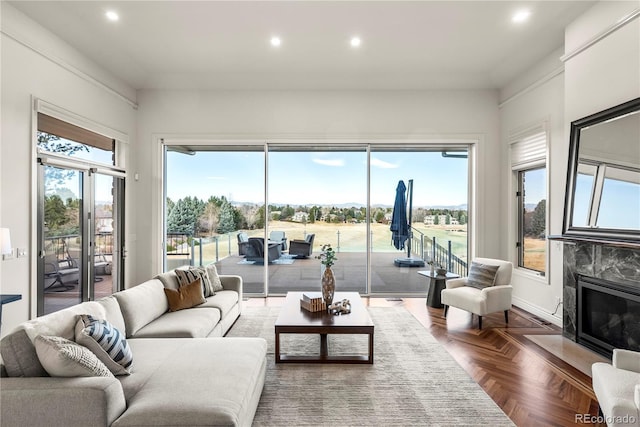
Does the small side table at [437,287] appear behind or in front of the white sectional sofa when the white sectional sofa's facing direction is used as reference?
in front

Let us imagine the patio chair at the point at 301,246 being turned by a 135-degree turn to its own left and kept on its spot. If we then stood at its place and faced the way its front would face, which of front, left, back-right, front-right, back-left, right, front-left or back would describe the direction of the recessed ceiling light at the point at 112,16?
right

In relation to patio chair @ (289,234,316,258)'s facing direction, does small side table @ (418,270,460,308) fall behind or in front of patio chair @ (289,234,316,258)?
behind

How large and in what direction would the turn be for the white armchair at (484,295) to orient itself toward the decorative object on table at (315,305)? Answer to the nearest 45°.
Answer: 0° — it already faces it

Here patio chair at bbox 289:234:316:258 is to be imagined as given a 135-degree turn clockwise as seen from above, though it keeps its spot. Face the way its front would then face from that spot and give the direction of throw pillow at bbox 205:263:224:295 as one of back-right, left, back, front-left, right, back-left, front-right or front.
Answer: back

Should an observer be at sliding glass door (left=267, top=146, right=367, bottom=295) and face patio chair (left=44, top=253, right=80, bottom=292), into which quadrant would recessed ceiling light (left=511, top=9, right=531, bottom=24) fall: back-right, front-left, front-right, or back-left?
back-left

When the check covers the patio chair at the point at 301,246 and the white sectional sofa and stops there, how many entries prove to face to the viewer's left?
1

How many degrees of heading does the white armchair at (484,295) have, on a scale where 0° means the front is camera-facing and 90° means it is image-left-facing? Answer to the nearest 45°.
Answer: approximately 45°

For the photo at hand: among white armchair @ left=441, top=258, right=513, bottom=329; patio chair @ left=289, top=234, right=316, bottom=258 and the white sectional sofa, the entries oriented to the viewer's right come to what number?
1

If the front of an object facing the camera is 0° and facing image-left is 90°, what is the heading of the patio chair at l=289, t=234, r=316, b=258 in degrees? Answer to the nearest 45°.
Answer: approximately 90°

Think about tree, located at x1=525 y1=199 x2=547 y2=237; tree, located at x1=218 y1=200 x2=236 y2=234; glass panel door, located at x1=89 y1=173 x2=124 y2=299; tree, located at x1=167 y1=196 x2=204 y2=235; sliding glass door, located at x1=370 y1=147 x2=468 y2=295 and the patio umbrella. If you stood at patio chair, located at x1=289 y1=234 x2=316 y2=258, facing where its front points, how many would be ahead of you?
3

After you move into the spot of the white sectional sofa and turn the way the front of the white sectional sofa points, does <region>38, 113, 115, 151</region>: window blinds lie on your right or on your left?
on your left

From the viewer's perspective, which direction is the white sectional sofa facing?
to the viewer's right

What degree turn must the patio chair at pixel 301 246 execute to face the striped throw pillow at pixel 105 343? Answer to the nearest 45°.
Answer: approximately 90° to its left
